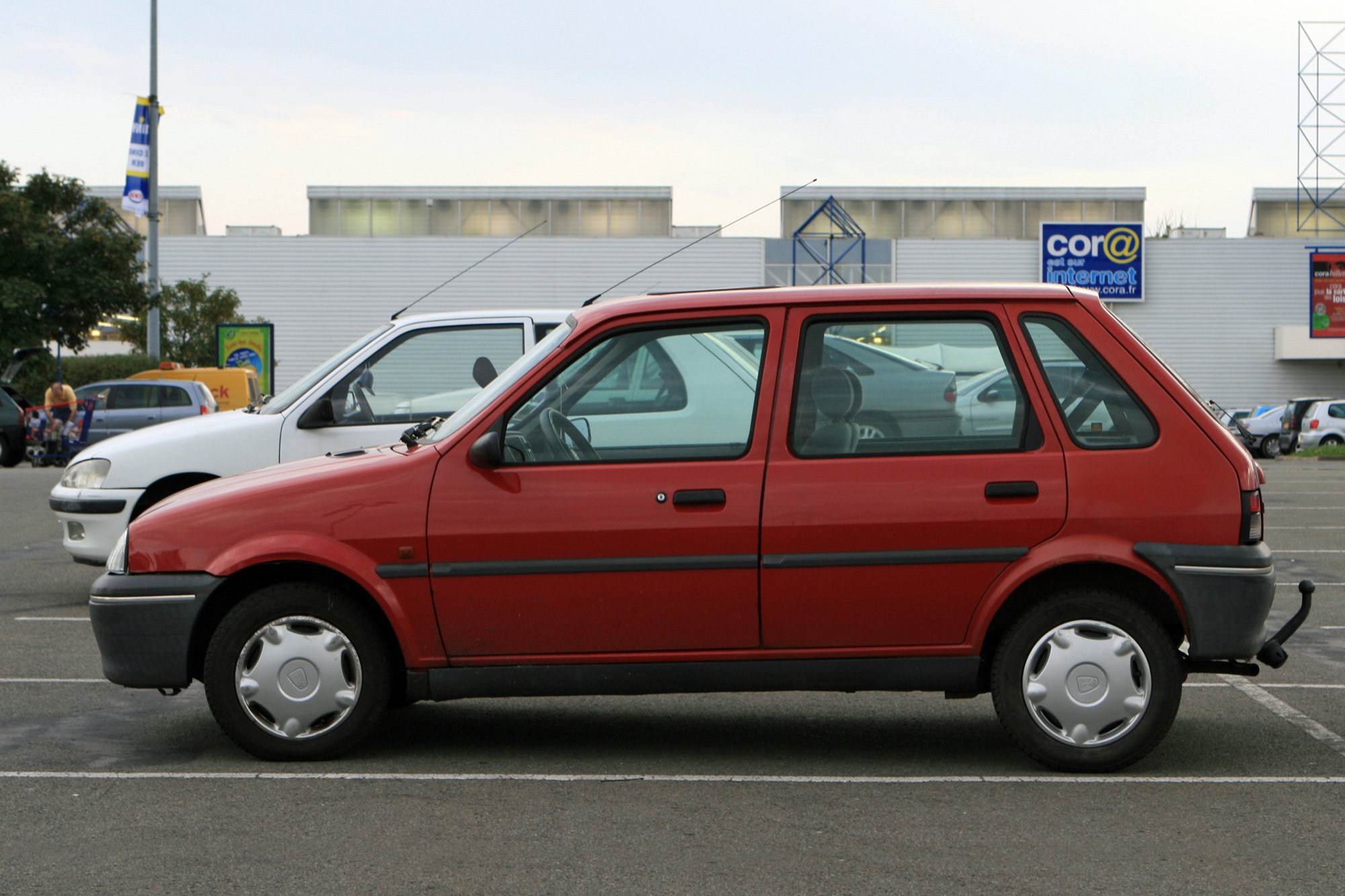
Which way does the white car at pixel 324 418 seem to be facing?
to the viewer's left

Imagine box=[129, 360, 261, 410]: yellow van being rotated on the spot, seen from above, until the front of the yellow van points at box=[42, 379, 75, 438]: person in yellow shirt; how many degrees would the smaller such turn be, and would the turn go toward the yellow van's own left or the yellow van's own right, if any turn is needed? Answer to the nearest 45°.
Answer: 0° — it already faces them

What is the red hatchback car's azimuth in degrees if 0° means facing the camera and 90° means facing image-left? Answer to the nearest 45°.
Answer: approximately 90°

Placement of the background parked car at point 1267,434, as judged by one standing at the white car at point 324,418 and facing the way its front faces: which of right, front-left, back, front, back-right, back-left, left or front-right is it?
back-right

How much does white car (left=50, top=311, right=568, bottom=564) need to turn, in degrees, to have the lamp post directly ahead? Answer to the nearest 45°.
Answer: approximately 90° to its right

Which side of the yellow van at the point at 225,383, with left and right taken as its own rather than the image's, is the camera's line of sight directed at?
left

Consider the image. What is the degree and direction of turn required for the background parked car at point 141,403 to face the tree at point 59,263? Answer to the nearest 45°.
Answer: approximately 90° to its right

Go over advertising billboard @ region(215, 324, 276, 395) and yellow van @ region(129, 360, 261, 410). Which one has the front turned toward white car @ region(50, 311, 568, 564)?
the advertising billboard

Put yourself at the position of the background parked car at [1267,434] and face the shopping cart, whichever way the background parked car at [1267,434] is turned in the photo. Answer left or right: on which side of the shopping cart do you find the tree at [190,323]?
right

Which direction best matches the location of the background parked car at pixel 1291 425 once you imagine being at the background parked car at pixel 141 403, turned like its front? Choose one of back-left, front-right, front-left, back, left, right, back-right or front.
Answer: back

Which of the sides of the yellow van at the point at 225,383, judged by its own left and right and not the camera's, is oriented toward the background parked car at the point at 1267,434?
back

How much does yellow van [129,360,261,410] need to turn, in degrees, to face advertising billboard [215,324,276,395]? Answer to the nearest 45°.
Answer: approximately 90° to its right

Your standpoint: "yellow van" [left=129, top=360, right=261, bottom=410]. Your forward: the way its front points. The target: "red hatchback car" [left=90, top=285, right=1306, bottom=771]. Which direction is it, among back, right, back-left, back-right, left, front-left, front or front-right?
left
